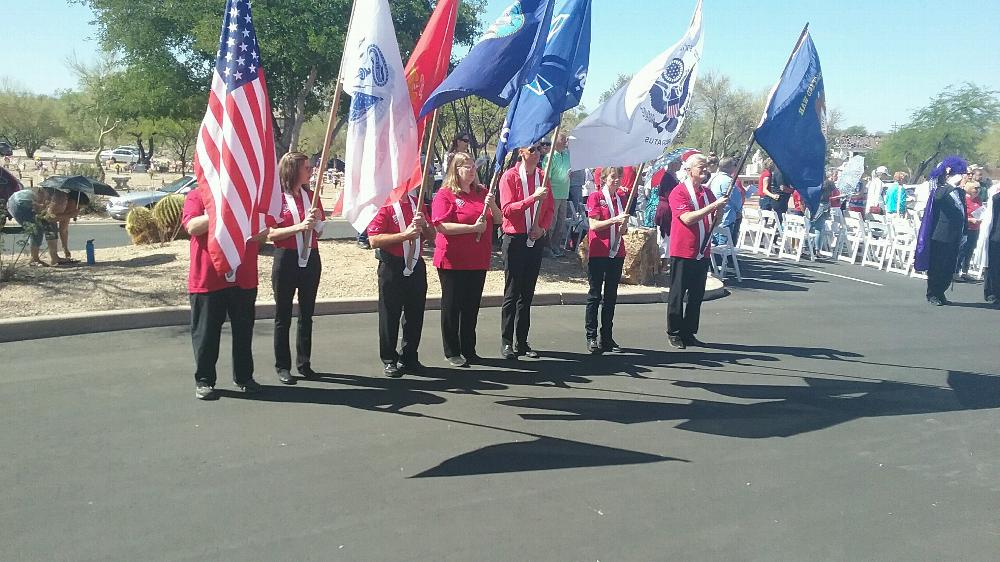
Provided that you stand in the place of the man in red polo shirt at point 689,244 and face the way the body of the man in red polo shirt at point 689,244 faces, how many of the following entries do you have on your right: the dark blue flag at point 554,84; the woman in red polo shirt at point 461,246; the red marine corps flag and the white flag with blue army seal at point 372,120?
4

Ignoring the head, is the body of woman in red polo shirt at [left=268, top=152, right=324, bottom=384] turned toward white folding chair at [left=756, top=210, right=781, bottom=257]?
no

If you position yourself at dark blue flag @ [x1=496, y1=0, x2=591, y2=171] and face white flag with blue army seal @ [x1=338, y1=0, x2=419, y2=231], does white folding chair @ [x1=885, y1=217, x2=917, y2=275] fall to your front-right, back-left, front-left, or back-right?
back-right

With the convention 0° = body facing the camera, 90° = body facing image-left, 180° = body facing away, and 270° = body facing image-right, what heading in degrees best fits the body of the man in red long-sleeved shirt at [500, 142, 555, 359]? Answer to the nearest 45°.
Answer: approximately 315°

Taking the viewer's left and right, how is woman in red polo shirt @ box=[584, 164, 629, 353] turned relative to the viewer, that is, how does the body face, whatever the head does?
facing the viewer and to the right of the viewer

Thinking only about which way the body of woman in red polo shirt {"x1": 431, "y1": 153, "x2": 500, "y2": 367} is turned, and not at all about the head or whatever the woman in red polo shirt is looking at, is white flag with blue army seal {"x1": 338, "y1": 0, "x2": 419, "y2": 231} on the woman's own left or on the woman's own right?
on the woman's own right

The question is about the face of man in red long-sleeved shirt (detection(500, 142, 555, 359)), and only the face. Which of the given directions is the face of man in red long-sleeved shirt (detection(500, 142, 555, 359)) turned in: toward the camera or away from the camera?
toward the camera

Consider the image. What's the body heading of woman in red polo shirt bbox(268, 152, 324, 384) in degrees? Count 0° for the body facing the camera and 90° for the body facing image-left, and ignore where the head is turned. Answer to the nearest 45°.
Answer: approximately 315°

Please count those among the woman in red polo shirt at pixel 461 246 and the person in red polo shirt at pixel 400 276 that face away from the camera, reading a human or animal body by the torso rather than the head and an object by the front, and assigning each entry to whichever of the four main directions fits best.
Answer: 0

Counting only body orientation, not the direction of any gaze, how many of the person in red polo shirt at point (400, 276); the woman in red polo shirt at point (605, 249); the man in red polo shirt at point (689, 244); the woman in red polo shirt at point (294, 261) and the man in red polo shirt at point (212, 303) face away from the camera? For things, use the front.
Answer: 0

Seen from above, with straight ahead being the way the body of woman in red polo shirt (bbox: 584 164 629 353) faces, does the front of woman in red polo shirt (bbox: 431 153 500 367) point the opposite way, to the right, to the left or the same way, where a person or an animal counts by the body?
the same way

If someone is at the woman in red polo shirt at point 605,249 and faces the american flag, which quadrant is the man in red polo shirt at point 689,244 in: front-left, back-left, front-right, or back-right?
back-left

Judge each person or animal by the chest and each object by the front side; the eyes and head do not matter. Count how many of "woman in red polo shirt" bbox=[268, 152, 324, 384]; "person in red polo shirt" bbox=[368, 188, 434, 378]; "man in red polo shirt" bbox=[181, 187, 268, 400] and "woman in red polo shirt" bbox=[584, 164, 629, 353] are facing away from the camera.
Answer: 0

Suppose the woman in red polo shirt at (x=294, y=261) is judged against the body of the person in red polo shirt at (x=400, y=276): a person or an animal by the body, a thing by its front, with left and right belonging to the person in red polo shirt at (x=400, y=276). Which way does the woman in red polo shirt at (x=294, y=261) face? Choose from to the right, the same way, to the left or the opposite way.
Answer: the same way

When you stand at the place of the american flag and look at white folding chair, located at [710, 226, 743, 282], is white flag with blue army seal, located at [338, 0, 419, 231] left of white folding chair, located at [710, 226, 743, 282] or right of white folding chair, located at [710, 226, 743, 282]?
right
